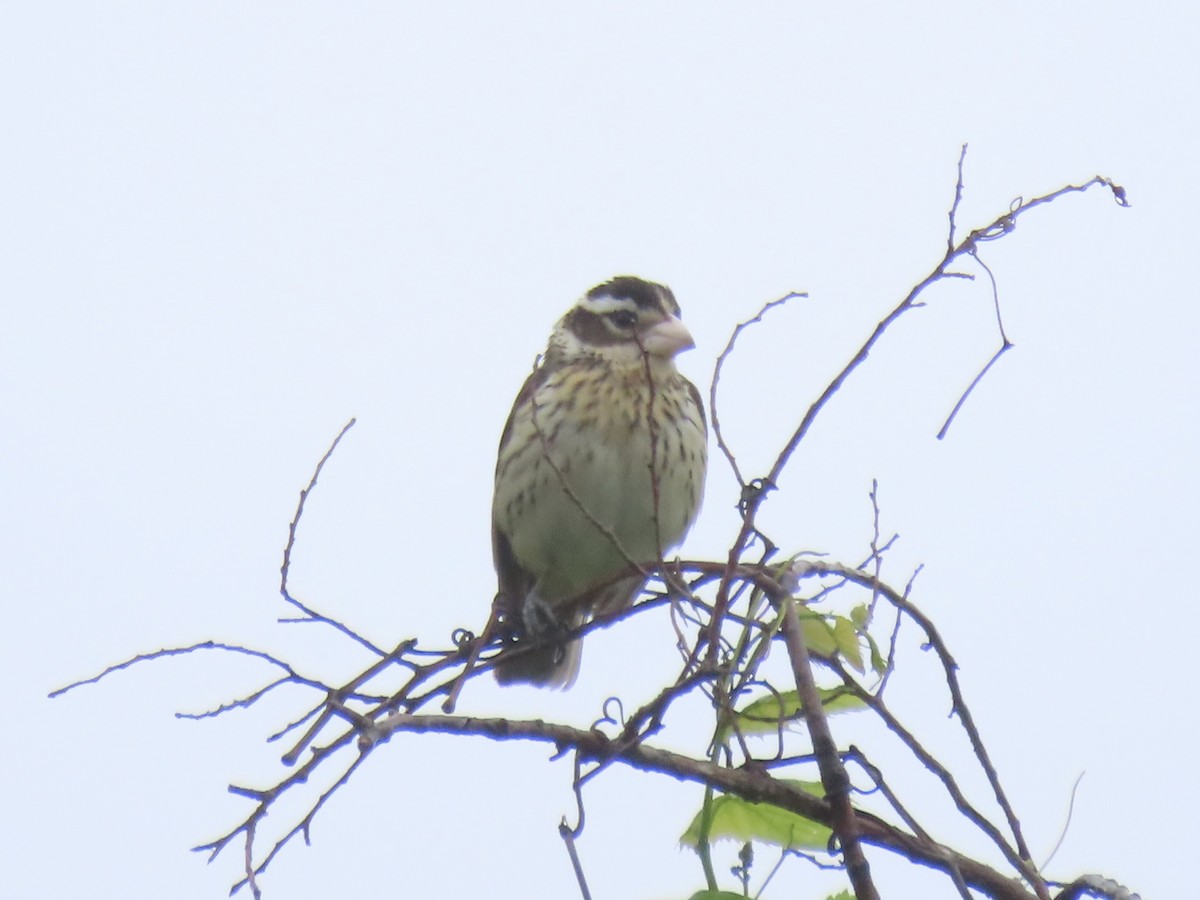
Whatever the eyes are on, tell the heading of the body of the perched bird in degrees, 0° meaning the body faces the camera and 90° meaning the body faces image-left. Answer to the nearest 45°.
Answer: approximately 315°

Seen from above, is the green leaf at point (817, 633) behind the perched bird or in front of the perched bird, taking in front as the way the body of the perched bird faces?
in front
